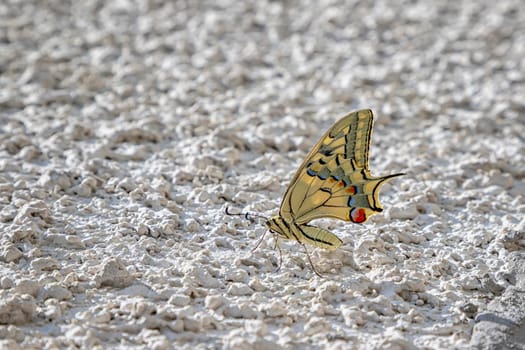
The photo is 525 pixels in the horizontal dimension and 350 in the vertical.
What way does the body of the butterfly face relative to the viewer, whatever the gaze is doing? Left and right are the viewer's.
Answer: facing to the left of the viewer
